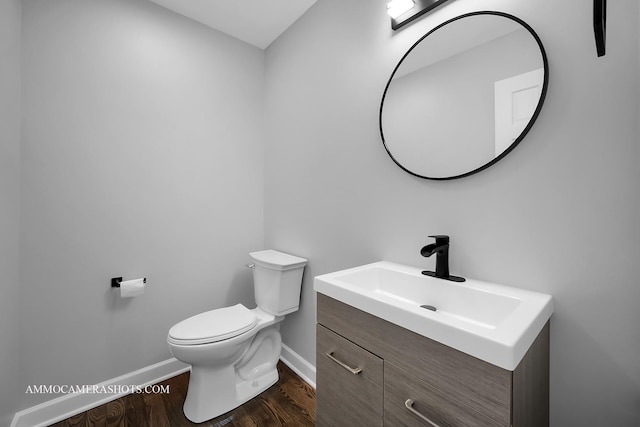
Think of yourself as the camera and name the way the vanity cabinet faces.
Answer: facing the viewer and to the left of the viewer

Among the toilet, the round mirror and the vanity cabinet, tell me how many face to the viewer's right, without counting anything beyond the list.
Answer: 0

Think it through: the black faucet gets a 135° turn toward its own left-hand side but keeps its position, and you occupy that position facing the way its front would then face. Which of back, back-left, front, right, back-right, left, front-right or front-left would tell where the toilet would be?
back

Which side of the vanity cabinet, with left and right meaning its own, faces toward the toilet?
right

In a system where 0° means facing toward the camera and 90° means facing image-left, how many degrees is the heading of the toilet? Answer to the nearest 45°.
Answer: approximately 45°

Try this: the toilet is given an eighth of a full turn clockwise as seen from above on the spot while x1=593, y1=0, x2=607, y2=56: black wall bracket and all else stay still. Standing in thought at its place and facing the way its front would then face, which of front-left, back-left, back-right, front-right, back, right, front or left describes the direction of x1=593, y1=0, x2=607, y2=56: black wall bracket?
back-left

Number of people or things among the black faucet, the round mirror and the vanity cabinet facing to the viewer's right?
0
